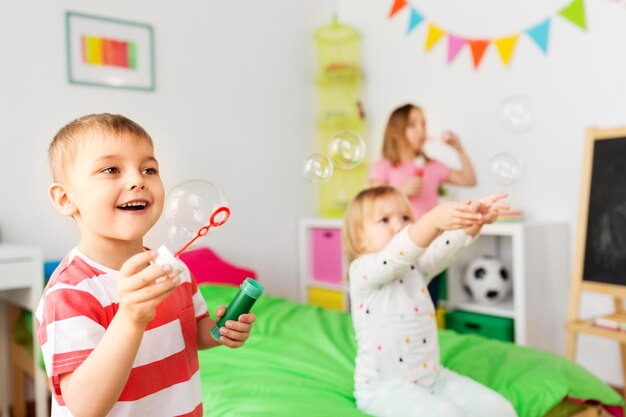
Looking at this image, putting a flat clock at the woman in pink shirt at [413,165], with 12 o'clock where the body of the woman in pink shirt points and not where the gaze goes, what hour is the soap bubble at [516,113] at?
The soap bubble is roughly at 11 o'clock from the woman in pink shirt.

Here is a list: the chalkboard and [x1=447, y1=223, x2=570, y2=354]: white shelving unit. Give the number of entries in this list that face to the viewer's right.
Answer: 0

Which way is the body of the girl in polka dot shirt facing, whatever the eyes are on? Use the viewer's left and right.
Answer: facing the viewer and to the right of the viewer

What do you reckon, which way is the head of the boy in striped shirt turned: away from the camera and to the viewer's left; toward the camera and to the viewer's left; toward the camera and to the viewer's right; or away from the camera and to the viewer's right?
toward the camera and to the viewer's right

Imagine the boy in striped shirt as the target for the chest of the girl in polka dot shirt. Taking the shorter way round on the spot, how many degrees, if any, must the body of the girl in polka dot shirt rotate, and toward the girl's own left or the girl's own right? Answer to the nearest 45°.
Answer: approximately 90° to the girl's own right

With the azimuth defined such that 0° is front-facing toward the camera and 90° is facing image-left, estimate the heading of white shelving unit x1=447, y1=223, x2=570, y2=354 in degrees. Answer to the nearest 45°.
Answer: approximately 45°

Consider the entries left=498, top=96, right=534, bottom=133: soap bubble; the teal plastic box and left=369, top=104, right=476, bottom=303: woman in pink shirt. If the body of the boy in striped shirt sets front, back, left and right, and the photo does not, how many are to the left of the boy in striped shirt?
3

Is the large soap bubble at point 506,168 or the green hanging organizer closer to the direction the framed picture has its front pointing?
the large soap bubble

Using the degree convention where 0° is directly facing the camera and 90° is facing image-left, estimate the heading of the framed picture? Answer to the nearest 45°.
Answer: approximately 315°

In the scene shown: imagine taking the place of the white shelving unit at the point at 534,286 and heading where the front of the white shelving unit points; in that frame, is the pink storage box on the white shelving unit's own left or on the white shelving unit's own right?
on the white shelving unit's own right

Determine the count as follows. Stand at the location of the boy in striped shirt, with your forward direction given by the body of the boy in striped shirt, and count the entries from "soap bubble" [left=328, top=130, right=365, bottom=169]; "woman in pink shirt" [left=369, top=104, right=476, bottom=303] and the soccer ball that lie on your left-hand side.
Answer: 3
